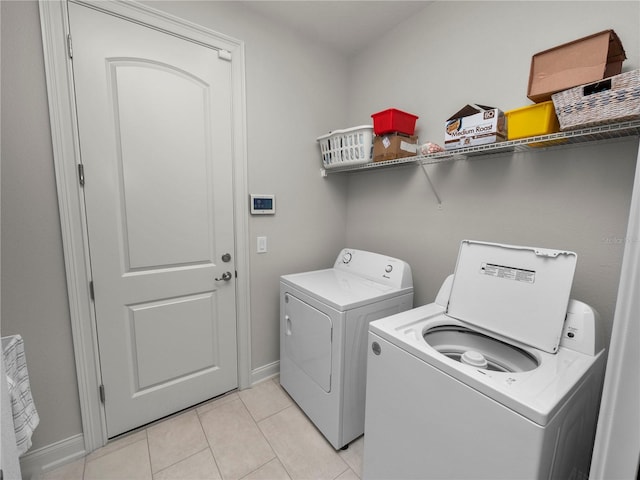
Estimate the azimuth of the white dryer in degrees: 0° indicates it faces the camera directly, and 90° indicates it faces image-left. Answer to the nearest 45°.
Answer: approximately 45°

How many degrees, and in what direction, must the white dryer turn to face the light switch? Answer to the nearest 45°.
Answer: approximately 90° to its right

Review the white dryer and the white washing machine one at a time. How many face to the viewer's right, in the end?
0

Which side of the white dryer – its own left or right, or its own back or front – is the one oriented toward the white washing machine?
left

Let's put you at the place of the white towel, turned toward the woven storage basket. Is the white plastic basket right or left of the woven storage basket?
left

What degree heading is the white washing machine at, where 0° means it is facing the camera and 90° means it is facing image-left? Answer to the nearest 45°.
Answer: approximately 45°
